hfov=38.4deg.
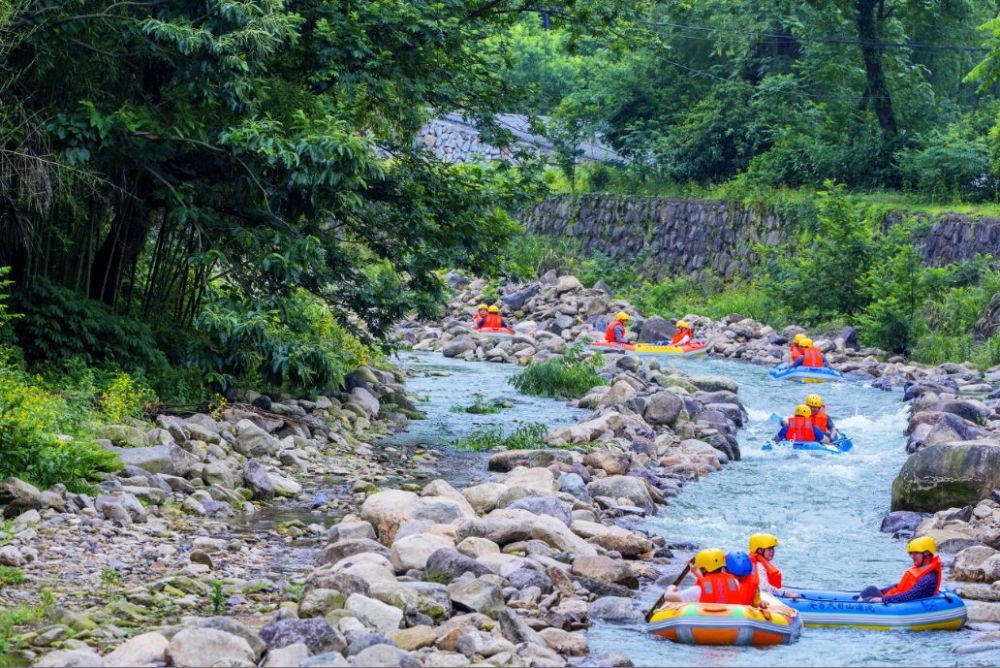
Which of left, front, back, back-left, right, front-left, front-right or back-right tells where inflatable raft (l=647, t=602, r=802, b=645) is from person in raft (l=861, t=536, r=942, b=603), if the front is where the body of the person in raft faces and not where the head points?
front-left

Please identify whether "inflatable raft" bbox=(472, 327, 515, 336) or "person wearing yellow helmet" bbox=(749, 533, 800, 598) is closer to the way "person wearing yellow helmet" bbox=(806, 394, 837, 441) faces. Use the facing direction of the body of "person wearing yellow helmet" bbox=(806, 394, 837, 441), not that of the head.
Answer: the person wearing yellow helmet

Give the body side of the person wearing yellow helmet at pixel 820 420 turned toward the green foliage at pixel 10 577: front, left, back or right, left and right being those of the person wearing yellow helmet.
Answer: front

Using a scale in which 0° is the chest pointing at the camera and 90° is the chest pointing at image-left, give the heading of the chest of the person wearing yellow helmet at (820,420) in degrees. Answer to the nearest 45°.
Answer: approximately 45°

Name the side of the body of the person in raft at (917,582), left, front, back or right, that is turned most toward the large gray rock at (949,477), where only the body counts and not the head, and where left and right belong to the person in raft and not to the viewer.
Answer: right

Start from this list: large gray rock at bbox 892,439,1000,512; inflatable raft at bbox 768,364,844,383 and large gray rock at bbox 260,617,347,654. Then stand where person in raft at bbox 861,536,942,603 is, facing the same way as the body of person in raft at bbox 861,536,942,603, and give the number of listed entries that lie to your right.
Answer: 2

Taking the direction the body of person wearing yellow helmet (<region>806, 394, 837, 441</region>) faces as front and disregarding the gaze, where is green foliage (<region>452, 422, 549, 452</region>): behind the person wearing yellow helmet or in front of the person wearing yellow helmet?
in front

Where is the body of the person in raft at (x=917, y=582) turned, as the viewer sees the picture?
to the viewer's left
